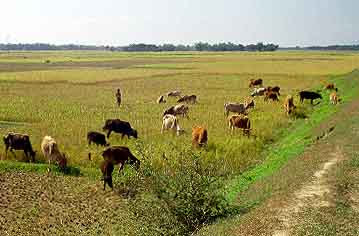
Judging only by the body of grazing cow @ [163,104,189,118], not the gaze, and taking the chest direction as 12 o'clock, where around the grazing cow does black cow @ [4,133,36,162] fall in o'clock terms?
The black cow is roughly at 10 o'clock from the grazing cow.

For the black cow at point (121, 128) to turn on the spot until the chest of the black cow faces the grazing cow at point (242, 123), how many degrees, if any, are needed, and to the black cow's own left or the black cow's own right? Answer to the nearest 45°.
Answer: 0° — it already faces it

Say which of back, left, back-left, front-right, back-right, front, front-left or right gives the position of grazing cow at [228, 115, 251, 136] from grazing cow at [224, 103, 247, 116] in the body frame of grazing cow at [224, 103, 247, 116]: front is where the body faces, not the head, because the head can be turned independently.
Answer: right

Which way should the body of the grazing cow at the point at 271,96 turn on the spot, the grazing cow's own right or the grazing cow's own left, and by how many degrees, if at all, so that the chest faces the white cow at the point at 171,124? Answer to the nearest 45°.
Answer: approximately 90° to the grazing cow's own right

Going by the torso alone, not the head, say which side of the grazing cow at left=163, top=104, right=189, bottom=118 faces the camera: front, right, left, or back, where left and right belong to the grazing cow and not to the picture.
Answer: left

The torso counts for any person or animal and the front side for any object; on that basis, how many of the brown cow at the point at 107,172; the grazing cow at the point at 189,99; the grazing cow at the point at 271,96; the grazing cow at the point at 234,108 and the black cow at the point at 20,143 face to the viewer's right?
2

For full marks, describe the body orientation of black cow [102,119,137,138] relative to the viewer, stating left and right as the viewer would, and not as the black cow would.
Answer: facing to the right of the viewer

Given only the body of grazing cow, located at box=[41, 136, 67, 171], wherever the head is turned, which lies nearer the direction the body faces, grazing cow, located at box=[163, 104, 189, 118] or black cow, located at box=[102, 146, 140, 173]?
the black cow

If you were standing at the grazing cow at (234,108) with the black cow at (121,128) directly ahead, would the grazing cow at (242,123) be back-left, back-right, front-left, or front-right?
front-left

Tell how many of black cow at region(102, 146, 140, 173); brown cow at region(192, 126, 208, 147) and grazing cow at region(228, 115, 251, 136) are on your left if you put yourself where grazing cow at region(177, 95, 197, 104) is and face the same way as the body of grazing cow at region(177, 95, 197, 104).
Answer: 3

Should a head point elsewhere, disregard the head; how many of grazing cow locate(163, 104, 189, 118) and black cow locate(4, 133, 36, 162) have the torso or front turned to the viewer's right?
1
